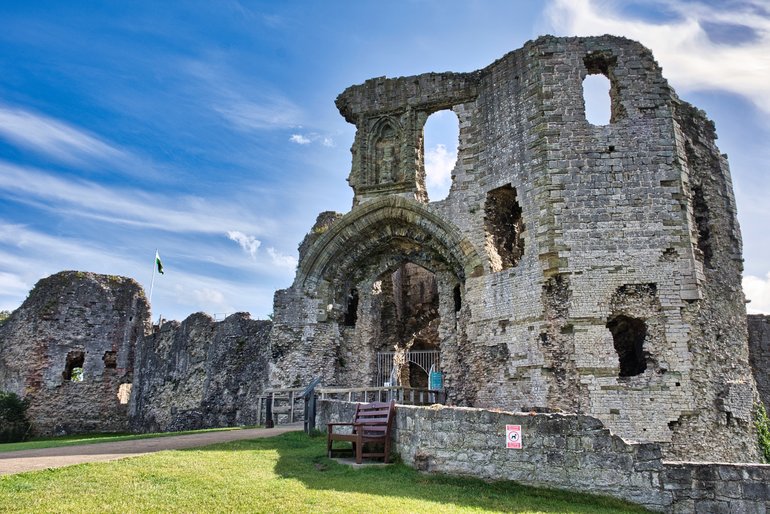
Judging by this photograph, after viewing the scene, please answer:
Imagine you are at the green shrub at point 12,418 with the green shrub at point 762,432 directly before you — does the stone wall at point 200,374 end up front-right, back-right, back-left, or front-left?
front-left

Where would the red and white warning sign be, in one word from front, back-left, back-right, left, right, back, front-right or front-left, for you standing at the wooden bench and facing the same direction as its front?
left

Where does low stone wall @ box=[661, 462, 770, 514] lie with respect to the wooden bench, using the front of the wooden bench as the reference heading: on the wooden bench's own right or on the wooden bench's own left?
on the wooden bench's own left

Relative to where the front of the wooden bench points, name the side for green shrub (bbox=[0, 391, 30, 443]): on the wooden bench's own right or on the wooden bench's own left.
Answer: on the wooden bench's own right

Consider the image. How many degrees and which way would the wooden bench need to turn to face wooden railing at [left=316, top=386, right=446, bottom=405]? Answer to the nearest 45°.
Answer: approximately 135° to its right

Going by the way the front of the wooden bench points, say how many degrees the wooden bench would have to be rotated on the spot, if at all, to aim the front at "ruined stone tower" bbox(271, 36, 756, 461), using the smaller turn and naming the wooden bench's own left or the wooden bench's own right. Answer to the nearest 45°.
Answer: approximately 180°

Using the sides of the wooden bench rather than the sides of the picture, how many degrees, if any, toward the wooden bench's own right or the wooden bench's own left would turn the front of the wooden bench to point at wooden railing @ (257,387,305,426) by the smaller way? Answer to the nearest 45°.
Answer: approximately 135° to the wooden bench's own right

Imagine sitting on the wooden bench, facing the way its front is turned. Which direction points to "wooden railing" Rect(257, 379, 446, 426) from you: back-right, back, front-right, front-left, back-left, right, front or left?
back-right

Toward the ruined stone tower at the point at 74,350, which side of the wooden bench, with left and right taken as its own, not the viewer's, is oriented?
right

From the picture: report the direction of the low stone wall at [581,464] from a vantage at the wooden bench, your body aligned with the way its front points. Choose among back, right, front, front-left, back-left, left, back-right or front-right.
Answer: left
